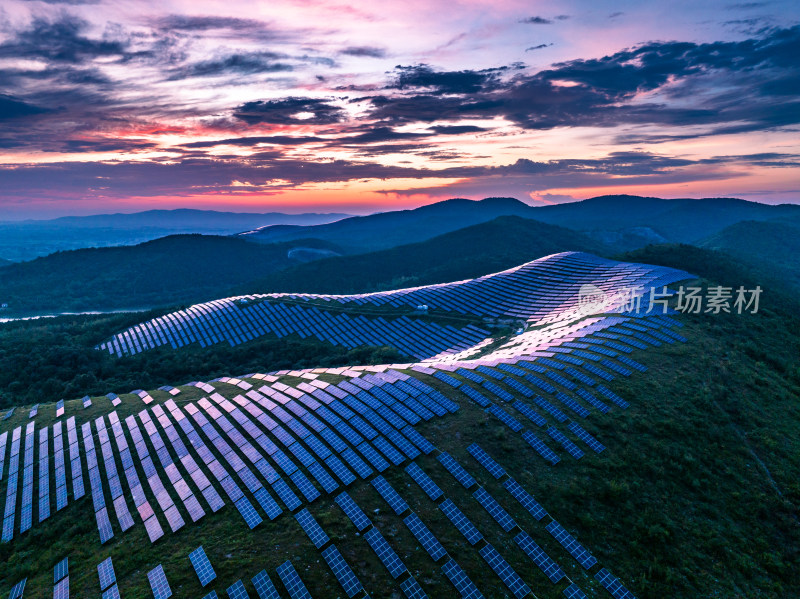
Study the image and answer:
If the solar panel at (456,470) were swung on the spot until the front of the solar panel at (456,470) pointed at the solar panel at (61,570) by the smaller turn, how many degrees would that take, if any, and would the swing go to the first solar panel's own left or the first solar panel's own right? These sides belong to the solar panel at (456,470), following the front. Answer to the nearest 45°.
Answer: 0° — it already faces it

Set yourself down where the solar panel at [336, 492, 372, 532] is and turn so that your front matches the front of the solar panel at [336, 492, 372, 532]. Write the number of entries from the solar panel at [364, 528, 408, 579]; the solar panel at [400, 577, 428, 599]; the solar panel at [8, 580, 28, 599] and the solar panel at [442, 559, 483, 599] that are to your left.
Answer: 3
